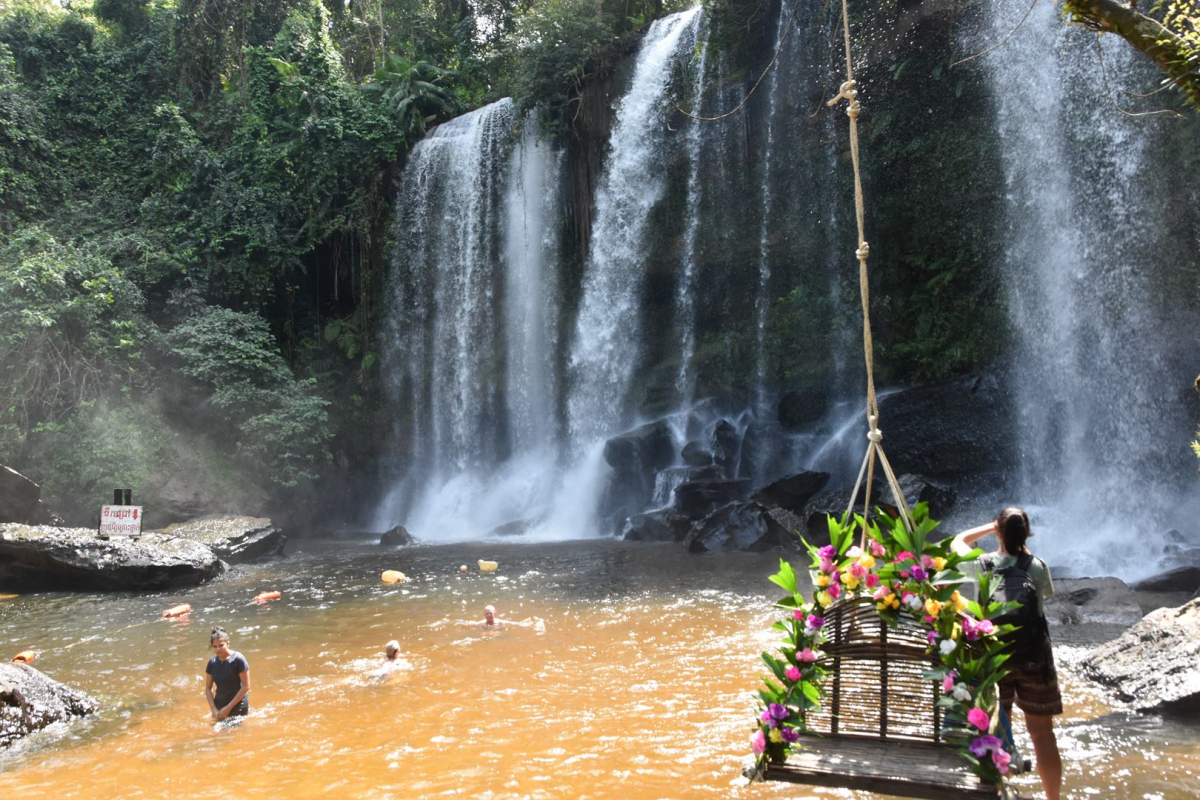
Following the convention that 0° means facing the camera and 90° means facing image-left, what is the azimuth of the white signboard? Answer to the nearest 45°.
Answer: approximately 0°

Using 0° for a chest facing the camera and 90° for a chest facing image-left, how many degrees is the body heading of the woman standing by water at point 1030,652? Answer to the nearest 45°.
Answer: approximately 135°

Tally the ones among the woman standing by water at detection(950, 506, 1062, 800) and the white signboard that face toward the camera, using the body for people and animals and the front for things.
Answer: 1

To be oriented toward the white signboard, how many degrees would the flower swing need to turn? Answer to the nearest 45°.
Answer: approximately 135° to its right

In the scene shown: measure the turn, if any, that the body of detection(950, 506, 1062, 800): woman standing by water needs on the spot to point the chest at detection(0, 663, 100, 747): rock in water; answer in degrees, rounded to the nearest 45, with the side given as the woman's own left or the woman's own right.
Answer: approximately 45° to the woman's own left

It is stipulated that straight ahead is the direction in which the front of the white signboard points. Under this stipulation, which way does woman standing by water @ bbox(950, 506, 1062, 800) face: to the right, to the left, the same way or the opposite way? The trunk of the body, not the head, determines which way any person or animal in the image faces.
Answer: the opposite way

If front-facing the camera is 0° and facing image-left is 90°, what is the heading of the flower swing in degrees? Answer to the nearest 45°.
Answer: approximately 0°

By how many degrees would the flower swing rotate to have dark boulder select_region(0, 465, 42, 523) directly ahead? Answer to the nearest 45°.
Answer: approximately 135° to its right

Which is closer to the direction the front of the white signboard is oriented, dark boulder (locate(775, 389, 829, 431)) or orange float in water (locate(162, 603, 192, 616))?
the orange float in water
